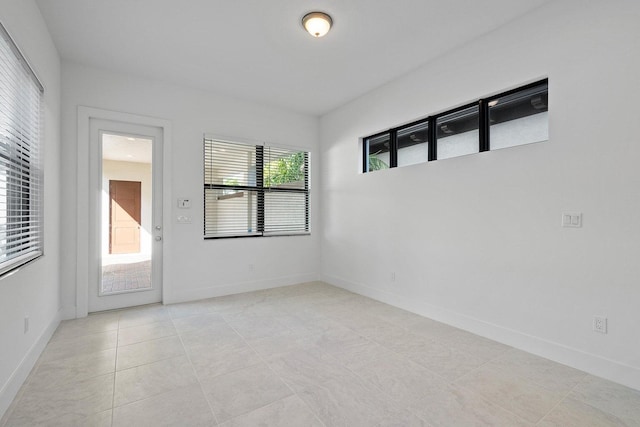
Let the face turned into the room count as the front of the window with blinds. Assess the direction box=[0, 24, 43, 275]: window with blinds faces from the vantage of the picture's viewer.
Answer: facing to the right of the viewer

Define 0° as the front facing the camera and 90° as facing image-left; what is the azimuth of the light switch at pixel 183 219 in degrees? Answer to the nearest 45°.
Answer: approximately 0°

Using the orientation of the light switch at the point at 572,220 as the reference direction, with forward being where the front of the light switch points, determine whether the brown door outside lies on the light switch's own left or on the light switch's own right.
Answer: on the light switch's own right

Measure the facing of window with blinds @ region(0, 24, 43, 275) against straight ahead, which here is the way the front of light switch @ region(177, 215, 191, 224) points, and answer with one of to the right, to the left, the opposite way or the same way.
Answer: to the left

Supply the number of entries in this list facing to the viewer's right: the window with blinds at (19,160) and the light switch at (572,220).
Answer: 1

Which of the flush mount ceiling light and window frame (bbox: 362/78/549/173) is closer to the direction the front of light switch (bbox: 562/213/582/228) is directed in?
the flush mount ceiling light

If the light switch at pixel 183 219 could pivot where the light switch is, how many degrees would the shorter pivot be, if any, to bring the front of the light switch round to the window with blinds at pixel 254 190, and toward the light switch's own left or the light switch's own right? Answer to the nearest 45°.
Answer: approximately 90° to the light switch's own left

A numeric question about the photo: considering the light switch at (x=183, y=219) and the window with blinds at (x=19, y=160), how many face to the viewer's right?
1
